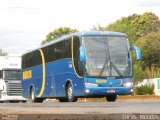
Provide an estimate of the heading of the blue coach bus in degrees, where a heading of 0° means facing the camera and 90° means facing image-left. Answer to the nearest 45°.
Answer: approximately 315°
